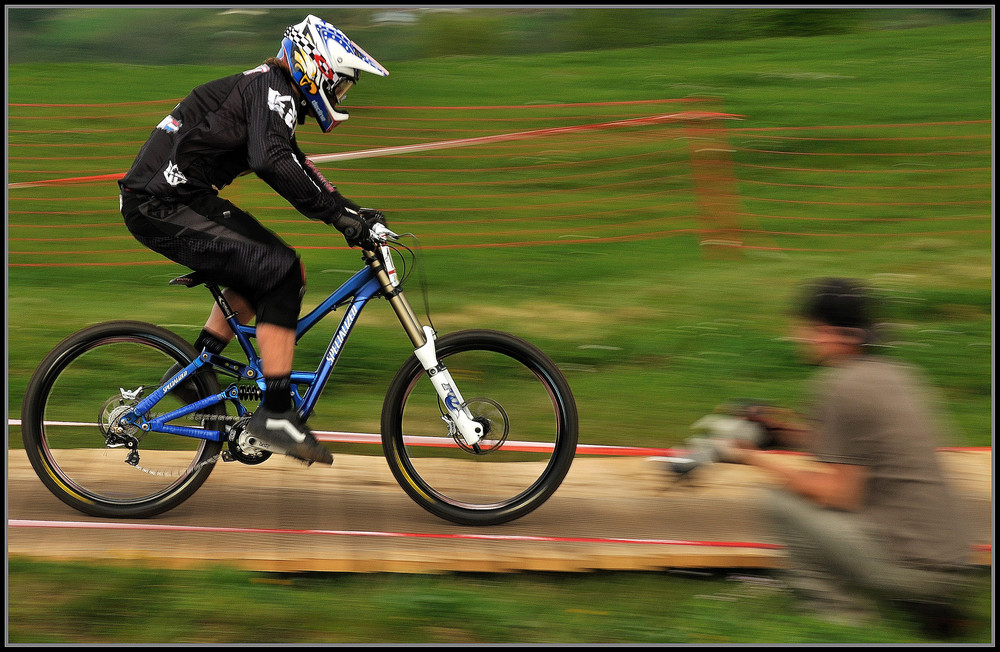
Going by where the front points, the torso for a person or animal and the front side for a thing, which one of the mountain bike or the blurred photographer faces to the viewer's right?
the mountain bike

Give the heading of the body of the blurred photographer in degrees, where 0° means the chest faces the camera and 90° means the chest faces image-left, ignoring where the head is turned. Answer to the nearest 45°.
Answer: approximately 90°

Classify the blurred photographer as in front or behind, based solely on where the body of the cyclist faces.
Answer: in front

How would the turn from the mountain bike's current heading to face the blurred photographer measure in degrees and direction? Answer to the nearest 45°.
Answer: approximately 45° to its right

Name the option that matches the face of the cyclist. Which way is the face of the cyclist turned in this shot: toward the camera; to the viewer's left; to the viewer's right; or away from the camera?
to the viewer's right

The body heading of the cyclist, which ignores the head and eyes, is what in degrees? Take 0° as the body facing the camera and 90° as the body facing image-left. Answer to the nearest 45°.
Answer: approximately 270°

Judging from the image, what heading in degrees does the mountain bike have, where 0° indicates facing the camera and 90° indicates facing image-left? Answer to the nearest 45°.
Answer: approximately 270°

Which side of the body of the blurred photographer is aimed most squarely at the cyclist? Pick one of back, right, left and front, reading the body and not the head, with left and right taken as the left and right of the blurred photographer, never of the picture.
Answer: front
